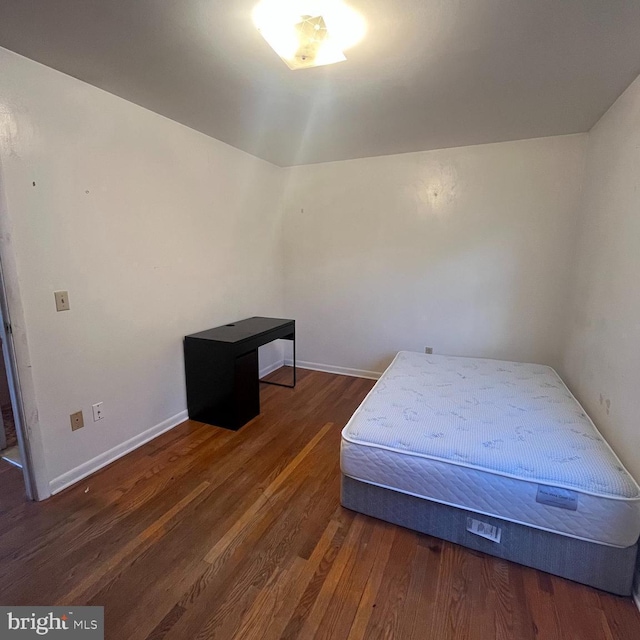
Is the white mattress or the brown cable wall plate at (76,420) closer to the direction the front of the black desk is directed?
the white mattress

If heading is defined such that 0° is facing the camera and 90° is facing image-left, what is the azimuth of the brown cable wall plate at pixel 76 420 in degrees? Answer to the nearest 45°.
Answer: approximately 315°

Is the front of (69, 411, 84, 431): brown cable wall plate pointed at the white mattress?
yes

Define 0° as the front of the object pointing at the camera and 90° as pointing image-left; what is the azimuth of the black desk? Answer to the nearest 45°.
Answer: approximately 315°

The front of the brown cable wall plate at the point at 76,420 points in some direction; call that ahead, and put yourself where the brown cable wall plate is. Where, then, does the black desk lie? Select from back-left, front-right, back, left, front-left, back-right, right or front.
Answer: front-left

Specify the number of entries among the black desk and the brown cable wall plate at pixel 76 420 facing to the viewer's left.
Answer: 0
